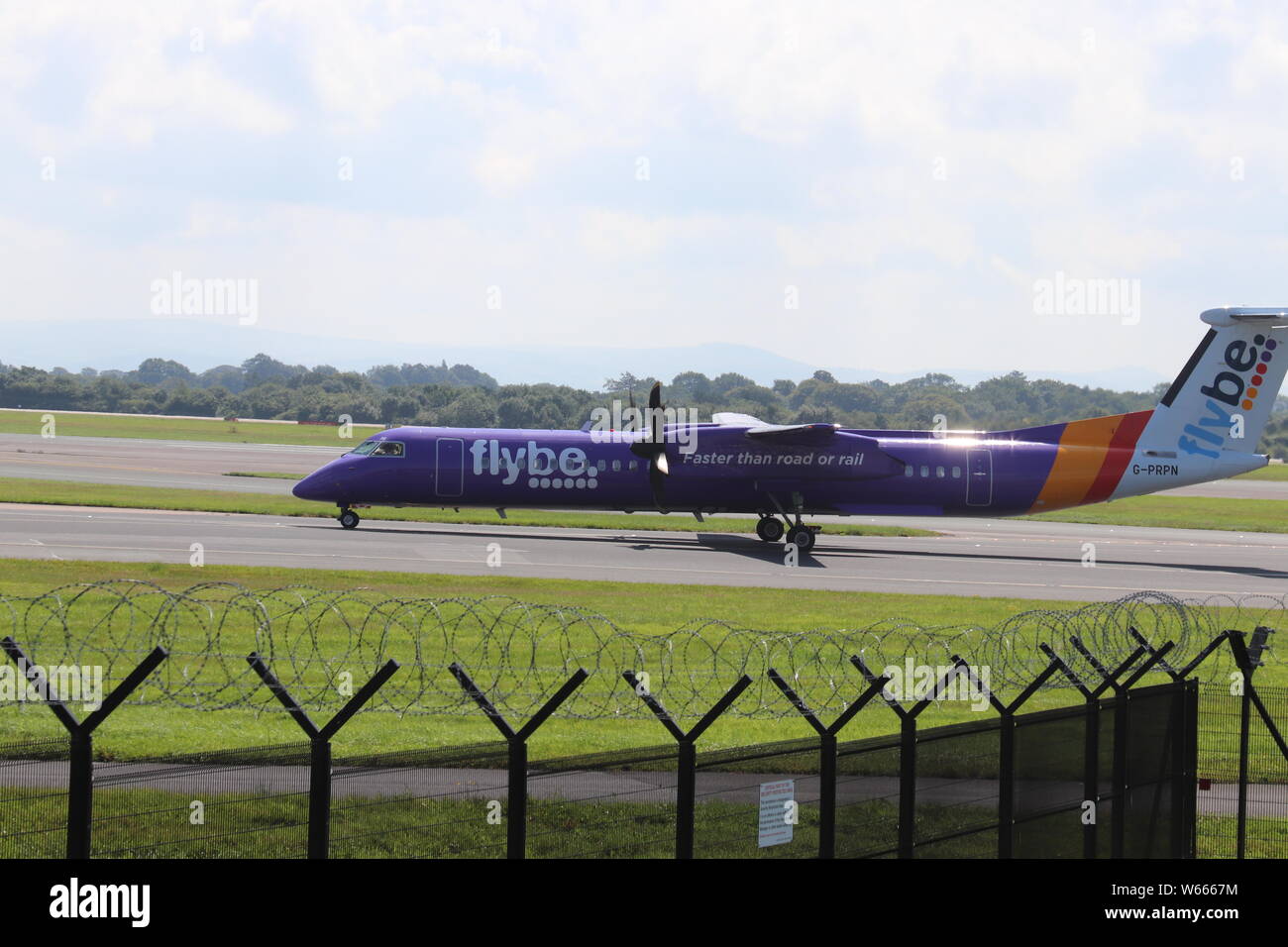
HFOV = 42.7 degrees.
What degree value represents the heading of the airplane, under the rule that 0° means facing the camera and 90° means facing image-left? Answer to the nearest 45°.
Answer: approximately 90°
